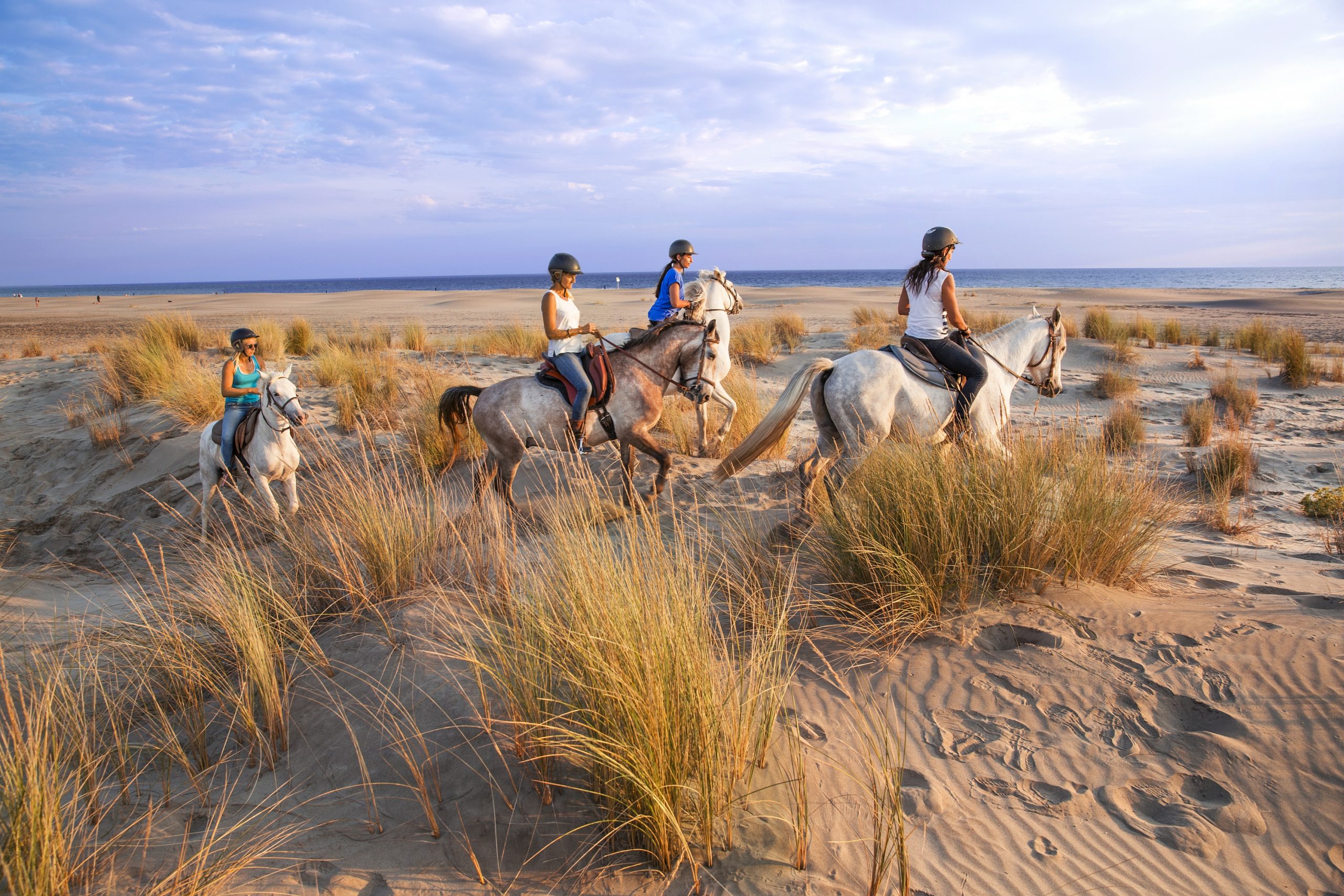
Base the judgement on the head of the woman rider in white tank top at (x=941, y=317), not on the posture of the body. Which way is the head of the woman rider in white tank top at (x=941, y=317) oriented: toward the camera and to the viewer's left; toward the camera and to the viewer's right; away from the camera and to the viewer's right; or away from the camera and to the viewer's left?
away from the camera and to the viewer's right

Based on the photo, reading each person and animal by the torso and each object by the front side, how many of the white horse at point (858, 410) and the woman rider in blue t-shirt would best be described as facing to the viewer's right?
2

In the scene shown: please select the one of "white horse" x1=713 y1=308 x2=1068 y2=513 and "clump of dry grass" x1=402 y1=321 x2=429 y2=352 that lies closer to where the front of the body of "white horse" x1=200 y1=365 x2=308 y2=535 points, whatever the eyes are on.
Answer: the white horse

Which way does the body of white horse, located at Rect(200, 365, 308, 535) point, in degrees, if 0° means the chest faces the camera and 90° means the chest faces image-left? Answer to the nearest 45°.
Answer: approximately 315°

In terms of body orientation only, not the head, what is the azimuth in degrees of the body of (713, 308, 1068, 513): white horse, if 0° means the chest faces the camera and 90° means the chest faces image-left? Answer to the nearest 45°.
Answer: approximately 270°

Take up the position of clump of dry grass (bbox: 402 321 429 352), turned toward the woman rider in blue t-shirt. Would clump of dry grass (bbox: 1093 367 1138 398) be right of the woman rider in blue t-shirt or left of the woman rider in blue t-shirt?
left

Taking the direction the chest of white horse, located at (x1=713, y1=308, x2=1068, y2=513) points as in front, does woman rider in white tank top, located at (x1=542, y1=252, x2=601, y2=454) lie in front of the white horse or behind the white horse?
behind

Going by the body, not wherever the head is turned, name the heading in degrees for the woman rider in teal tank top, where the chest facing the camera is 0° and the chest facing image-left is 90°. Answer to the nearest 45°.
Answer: approximately 315°

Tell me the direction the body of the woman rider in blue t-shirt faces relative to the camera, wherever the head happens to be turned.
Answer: to the viewer's right

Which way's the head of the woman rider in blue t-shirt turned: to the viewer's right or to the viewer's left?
to the viewer's right
